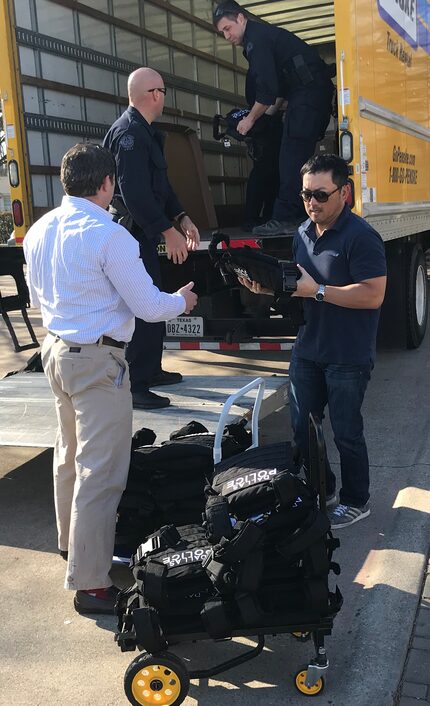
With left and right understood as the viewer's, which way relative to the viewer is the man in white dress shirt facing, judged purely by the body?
facing away from the viewer and to the right of the viewer

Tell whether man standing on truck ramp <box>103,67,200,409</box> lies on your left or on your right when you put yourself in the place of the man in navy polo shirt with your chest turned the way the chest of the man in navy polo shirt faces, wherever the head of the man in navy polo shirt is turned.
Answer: on your right

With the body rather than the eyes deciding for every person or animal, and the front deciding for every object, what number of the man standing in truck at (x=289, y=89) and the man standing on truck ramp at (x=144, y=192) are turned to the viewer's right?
1

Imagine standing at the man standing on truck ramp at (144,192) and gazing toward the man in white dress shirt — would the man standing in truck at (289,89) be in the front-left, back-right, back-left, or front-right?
back-left

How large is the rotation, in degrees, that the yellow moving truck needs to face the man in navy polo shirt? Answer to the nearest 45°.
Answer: approximately 135° to its right

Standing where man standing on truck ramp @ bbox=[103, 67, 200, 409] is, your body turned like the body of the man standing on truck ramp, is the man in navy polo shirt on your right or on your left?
on your right

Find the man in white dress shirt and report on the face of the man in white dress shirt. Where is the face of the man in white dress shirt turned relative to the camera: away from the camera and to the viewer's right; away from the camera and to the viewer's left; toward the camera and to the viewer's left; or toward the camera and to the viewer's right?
away from the camera and to the viewer's right

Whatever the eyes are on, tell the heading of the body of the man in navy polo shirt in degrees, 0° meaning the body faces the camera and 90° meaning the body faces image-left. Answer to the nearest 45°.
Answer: approximately 45°

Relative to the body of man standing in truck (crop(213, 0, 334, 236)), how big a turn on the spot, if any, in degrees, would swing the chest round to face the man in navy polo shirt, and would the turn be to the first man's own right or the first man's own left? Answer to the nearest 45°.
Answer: approximately 90° to the first man's own left

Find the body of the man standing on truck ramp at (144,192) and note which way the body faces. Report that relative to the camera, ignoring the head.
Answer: to the viewer's right

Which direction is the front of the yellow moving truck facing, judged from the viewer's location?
facing away from the viewer and to the right of the viewer

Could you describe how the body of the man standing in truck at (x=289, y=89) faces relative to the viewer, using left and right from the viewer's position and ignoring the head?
facing to the left of the viewer

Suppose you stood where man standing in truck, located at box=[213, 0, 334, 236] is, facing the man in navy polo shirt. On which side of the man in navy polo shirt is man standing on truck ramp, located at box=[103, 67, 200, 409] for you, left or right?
right
